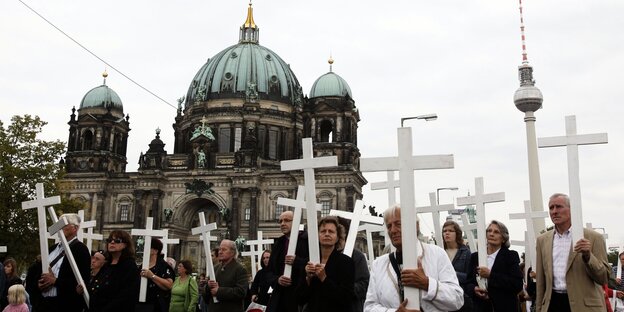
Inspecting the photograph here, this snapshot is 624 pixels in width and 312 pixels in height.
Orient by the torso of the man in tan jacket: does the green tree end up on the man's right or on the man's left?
on the man's right

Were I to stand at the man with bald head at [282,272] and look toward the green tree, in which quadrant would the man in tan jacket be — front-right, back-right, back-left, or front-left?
back-right

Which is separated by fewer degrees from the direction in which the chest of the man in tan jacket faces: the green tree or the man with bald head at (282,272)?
the man with bald head

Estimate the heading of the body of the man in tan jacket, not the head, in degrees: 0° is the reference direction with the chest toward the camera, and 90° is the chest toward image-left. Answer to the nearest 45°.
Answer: approximately 45°
